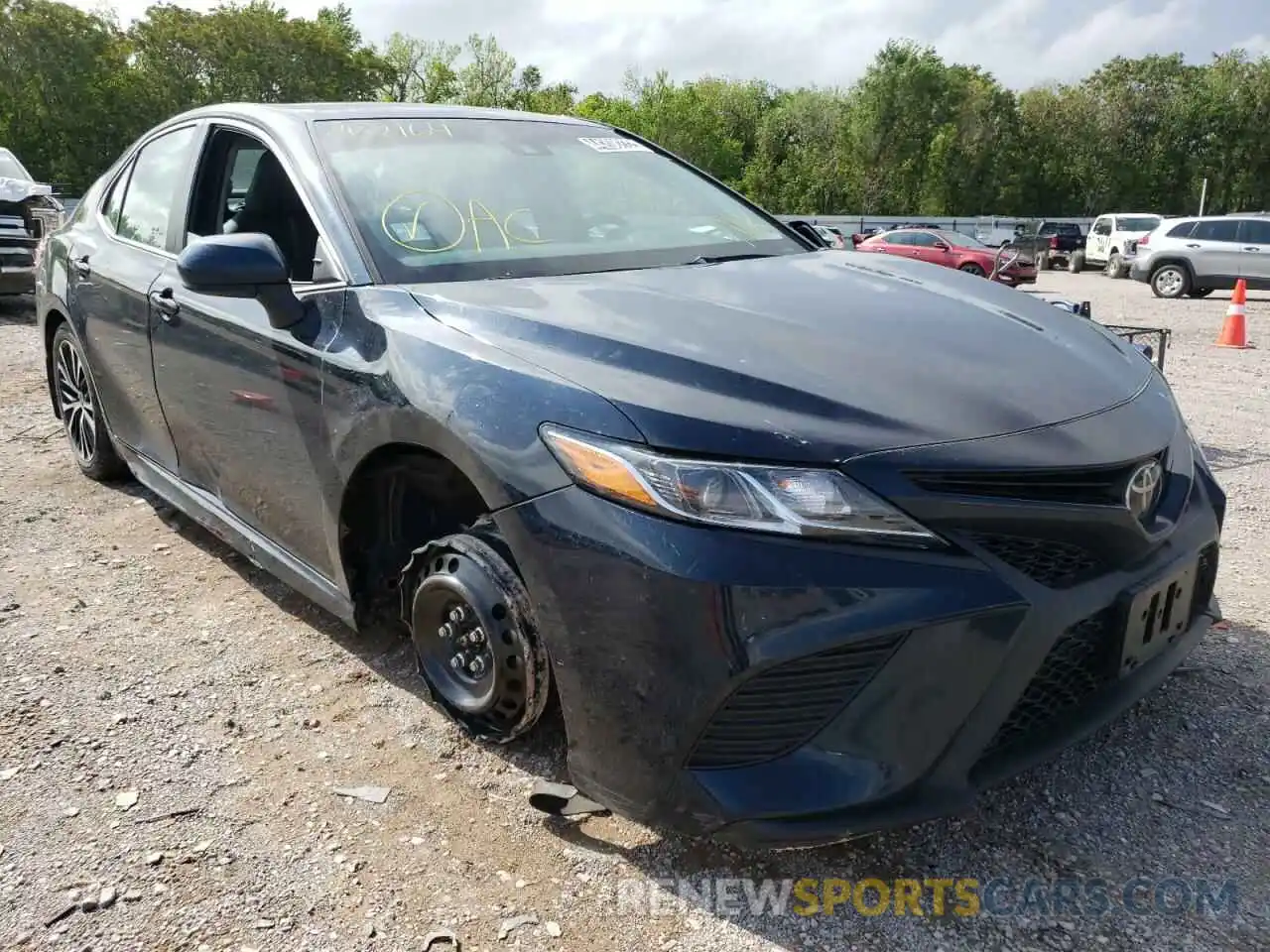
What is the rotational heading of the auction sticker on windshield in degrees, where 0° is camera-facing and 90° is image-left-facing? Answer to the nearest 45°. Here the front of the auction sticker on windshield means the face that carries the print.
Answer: approximately 315°

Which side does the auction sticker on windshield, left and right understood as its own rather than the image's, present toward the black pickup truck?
left

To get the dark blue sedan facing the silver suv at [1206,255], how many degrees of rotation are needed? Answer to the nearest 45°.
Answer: approximately 90° to its left

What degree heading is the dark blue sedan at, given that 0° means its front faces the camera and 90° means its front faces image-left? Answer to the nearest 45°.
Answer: approximately 315°

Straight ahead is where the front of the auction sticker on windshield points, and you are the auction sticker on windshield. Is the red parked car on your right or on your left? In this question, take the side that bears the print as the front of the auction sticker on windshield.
on your left

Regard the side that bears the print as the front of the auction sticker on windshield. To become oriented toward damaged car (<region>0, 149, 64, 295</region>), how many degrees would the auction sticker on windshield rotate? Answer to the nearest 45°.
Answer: approximately 180°

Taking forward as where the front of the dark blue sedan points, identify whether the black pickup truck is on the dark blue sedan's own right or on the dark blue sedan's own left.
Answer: on the dark blue sedan's own left
